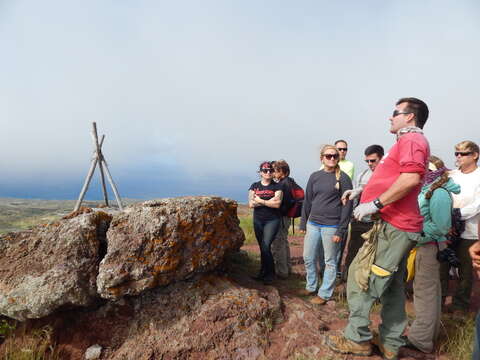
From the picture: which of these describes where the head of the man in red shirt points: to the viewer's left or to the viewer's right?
to the viewer's left

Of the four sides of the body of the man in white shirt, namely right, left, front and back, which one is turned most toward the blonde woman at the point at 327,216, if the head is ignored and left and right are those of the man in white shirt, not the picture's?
front

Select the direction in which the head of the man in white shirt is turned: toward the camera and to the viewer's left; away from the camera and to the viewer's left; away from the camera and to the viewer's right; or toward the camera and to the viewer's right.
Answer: toward the camera and to the viewer's left

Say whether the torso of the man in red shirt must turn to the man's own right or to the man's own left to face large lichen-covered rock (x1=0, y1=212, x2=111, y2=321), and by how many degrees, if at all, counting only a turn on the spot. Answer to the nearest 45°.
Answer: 0° — they already face it

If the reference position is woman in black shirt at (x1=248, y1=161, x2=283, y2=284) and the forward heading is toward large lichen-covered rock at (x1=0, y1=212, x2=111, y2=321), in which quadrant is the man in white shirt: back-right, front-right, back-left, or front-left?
back-left

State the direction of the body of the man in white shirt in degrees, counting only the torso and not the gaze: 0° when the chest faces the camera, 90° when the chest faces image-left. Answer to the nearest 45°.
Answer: approximately 45°

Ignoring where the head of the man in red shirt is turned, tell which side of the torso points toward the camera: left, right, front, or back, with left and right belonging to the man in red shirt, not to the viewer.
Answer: left

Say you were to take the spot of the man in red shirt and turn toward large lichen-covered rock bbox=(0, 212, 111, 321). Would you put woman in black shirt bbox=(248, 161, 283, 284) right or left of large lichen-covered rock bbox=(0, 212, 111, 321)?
right

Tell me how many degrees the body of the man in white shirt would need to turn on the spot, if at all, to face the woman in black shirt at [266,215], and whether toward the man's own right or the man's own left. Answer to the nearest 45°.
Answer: approximately 45° to the man's own right

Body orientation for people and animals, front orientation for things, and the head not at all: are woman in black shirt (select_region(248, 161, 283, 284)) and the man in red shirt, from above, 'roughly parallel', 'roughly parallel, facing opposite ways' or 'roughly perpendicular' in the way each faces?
roughly perpendicular

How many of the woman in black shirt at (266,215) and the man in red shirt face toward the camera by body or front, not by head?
1

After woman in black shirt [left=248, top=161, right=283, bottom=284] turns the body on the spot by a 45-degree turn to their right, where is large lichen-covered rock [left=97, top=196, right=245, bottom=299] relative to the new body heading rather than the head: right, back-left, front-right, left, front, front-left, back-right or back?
front

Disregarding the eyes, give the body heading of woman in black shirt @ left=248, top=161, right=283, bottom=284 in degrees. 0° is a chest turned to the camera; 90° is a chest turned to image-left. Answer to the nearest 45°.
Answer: approximately 0°

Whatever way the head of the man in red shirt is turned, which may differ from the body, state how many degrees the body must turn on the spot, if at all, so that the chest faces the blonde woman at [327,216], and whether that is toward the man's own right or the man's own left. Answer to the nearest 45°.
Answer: approximately 45° to the man's own right
